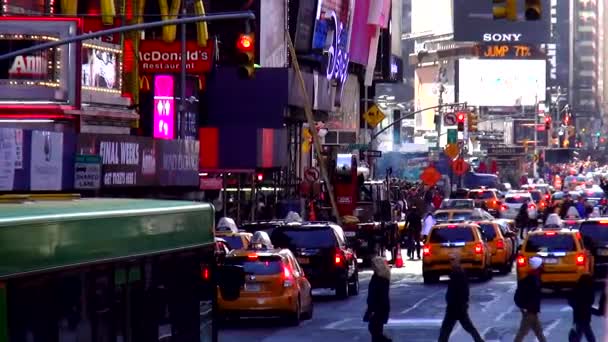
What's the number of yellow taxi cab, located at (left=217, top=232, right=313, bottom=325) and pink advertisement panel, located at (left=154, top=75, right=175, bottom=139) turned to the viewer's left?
0

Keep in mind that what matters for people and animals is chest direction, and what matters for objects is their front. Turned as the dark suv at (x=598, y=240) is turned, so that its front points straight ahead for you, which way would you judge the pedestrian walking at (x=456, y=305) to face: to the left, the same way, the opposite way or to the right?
to the left

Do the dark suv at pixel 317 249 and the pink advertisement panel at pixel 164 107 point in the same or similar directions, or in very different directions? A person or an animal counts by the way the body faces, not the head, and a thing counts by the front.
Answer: very different directions

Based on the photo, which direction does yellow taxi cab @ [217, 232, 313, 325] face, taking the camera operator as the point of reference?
facing away from the viewer

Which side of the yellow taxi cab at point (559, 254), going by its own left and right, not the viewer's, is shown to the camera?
back

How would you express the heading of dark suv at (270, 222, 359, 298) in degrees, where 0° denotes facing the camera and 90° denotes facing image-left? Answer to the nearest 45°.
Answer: approximately 180°

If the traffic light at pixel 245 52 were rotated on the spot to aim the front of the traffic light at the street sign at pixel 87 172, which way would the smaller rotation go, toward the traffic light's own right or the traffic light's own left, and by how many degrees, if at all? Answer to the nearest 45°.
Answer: approximately 135° to the traffic light's own right

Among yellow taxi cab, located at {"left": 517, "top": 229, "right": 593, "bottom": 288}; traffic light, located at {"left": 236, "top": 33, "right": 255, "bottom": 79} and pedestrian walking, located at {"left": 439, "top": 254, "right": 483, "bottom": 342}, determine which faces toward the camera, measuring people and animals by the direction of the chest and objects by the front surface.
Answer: the traffic light

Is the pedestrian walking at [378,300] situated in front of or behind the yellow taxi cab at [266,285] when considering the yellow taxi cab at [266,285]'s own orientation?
behind
